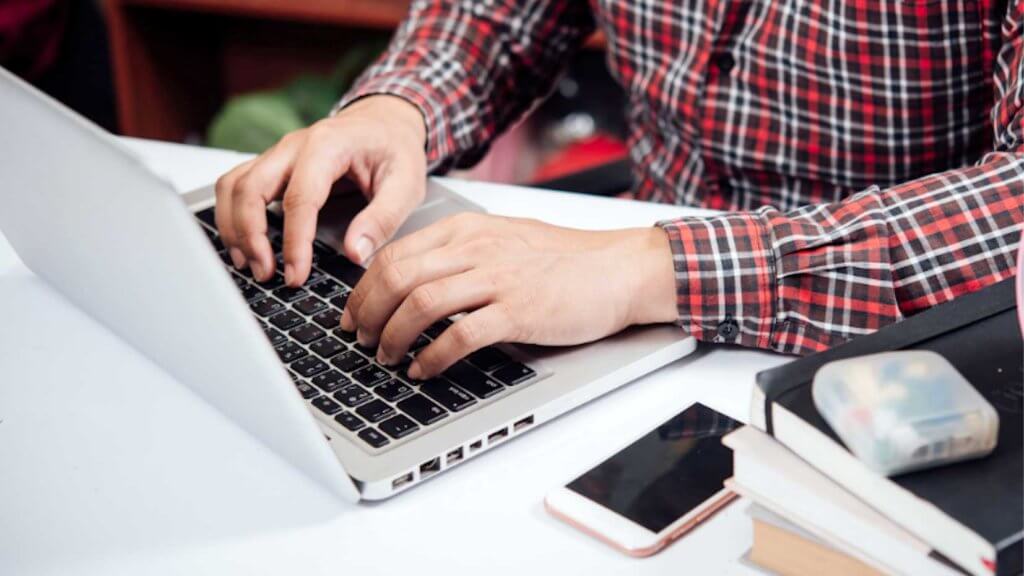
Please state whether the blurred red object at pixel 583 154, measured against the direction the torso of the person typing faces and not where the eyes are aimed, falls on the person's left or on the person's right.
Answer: on the person's right

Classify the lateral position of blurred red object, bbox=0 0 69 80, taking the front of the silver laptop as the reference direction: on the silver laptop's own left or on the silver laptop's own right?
on the silver laptop's own left

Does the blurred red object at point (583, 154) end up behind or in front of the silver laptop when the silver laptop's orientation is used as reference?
in front

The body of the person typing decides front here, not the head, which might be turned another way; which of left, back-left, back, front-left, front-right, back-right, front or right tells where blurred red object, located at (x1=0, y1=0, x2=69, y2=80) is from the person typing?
right

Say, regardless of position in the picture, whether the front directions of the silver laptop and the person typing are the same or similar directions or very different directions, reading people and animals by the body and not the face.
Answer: very different directions

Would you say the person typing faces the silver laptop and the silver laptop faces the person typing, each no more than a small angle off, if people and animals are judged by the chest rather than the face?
yes

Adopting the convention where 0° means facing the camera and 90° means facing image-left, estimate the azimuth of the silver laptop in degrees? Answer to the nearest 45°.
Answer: approximately 225°
